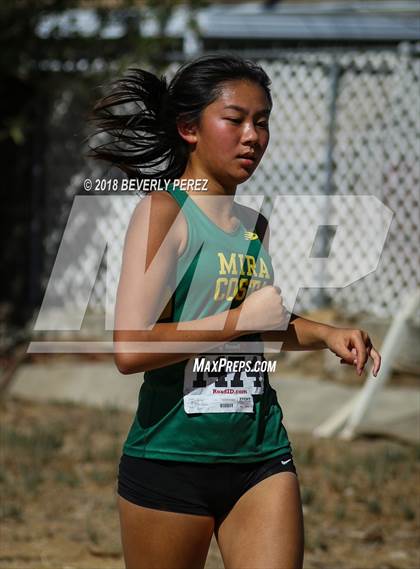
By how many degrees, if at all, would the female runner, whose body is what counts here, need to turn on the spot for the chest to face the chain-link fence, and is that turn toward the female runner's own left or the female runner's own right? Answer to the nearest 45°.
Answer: approximately 135° to the female runner's own left

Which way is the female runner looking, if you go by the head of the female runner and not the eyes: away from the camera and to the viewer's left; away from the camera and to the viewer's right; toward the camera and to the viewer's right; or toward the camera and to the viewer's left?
toward the camera and to the viewer's right
